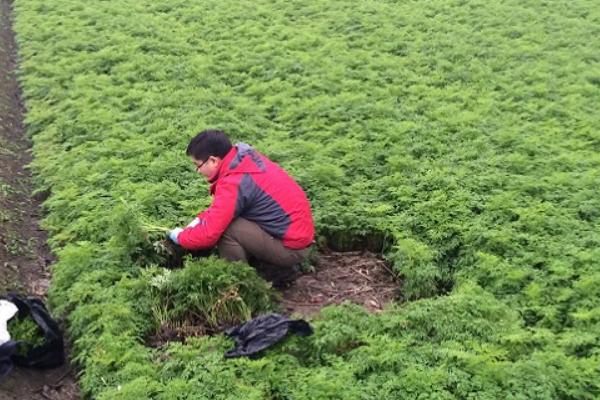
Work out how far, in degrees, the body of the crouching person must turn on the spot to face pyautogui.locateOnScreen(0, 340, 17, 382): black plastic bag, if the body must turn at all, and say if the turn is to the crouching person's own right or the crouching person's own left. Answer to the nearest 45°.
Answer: approximately 45° to the crouching person's own left

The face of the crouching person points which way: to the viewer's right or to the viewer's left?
to the viewer's left

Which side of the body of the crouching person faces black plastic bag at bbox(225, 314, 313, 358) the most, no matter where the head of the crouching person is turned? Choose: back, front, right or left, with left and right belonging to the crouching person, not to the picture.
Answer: left

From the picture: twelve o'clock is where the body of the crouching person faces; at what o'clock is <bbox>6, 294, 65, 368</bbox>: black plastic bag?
The black plastic bag is roughly at 11 o'clock from the crouching person.

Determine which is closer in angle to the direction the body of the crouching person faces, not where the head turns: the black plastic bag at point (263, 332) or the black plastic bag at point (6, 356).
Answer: the black plastic bag at point (6, 356)

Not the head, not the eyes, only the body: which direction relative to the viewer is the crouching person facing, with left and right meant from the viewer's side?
facing to the left of the viewer

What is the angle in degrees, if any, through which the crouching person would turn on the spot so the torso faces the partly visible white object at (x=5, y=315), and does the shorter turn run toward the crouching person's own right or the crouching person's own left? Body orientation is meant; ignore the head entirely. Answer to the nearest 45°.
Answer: approximately 45° to the crouching person's own left
